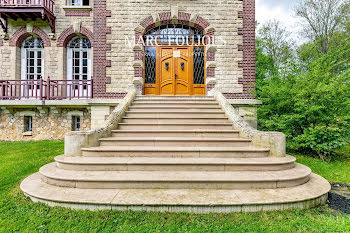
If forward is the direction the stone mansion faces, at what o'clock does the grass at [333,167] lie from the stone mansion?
The grass is roughly at 10 o'clock from the stone mansion.

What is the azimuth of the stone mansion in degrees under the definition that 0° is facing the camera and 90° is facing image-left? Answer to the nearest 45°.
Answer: approximately 0°

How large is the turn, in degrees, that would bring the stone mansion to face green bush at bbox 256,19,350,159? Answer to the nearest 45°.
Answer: approximately 45° to its left
